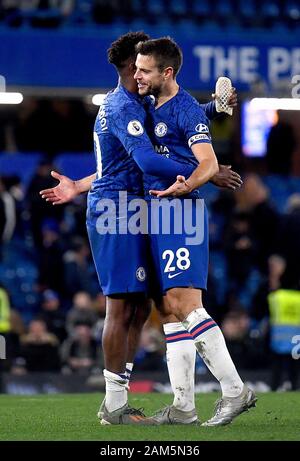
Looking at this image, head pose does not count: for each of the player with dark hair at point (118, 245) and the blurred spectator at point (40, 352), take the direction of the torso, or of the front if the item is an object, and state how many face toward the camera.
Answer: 1

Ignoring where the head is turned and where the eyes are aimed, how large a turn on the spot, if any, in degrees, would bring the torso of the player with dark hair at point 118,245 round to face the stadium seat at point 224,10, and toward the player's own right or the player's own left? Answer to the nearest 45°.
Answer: approximately 90° to the player's own left

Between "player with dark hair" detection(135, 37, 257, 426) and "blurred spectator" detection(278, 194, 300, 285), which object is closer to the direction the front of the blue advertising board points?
the player with dark hair

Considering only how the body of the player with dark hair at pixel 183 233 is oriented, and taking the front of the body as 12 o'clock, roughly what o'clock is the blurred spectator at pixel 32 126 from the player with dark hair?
The blurred spectator is roughly at 4 o'clock from the player with dark hair.
